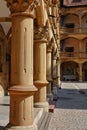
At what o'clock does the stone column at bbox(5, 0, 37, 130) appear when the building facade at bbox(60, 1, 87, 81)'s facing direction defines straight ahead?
The stone column is roughly at 12 o'clock from the building facade.

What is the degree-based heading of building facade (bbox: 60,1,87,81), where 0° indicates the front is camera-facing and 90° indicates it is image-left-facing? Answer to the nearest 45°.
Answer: approximately 0°

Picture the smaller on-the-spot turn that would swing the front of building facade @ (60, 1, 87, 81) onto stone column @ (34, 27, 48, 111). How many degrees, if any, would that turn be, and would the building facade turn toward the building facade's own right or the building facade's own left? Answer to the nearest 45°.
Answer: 0° — it already faces it

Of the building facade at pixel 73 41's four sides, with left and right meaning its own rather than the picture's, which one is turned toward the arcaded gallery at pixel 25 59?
front

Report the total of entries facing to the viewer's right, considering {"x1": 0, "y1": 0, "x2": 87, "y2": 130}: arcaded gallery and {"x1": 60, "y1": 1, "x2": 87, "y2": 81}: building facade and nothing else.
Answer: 1

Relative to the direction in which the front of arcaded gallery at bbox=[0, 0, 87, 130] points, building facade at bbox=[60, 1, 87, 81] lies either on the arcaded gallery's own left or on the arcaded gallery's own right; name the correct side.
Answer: on the arcaded gallery's own left
